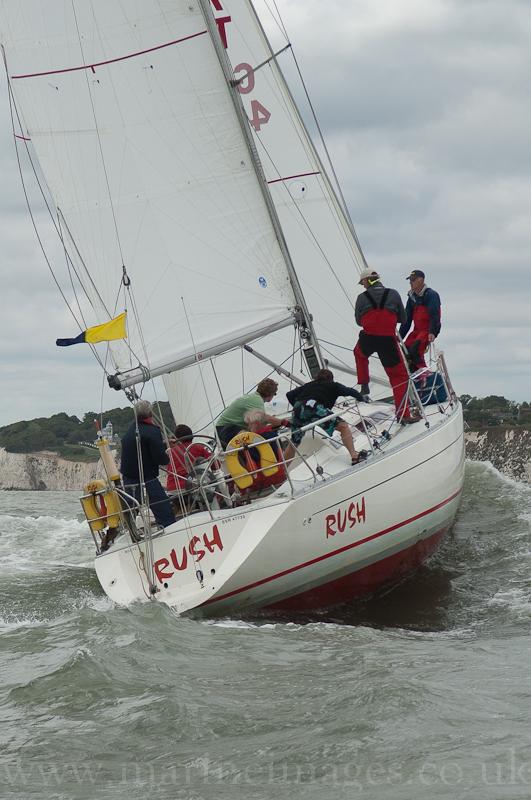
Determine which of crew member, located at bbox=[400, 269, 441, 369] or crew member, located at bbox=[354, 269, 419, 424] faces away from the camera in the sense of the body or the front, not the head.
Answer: crew member, located at bbox=[354, 269, 419, 424]

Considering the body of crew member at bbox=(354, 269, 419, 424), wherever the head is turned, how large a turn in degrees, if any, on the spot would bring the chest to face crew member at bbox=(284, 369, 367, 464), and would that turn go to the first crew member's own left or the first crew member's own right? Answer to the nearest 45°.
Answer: approximately 135° to the first crew member's own left

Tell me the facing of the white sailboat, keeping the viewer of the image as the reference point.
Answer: facing away from the viewer and to the right of the viewer

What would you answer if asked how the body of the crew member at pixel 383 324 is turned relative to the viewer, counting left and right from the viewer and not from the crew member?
facing away from the viewer

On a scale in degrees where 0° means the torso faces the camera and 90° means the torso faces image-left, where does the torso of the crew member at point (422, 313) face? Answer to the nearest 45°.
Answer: approximately 45°

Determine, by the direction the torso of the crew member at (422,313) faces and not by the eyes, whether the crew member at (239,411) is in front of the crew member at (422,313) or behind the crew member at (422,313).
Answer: in front

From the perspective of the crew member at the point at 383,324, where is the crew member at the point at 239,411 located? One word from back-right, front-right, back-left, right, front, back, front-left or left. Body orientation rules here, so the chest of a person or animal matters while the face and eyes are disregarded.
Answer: left

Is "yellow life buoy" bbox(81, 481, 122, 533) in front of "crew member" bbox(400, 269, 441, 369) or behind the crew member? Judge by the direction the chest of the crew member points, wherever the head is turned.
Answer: in front

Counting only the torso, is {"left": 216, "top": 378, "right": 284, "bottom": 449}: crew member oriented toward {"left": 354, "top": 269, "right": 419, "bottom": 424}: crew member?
yes
